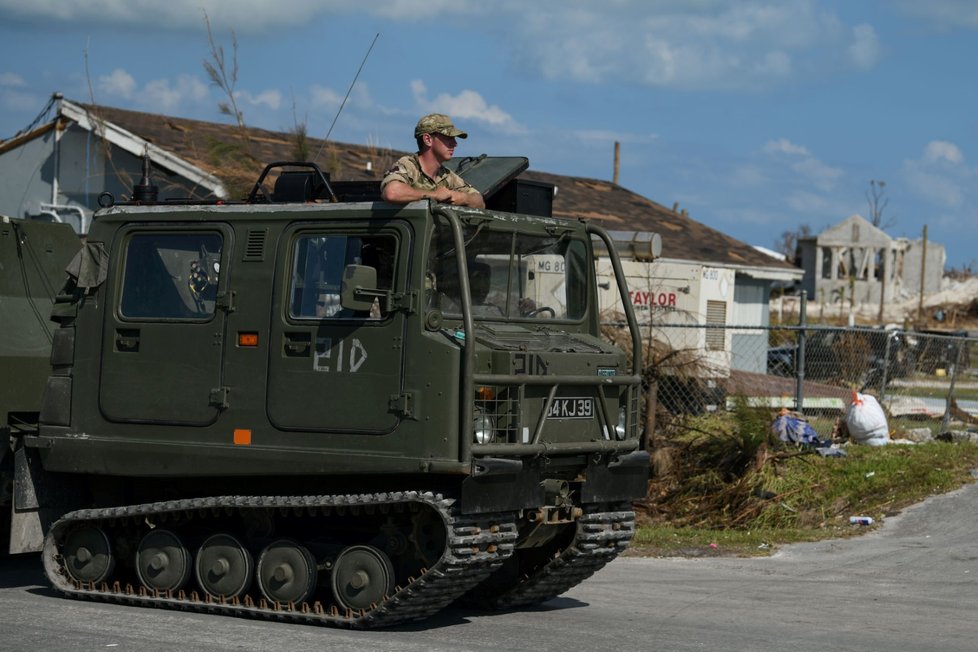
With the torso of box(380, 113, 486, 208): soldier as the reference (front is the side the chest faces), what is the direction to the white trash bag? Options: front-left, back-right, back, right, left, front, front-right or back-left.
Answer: left

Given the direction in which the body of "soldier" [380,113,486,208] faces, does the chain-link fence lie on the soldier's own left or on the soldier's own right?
on the soldier's own left

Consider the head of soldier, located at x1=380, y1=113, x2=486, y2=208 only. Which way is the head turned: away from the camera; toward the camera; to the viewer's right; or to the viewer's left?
to the viewer's right

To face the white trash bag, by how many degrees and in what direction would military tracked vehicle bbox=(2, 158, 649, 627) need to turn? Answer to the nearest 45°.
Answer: approximately 90° to its left

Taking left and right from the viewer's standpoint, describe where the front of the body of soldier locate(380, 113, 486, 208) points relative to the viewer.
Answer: facing the viewer and to the right of the viewer

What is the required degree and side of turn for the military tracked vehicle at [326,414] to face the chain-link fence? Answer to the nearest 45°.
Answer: approximately 90° to its left
